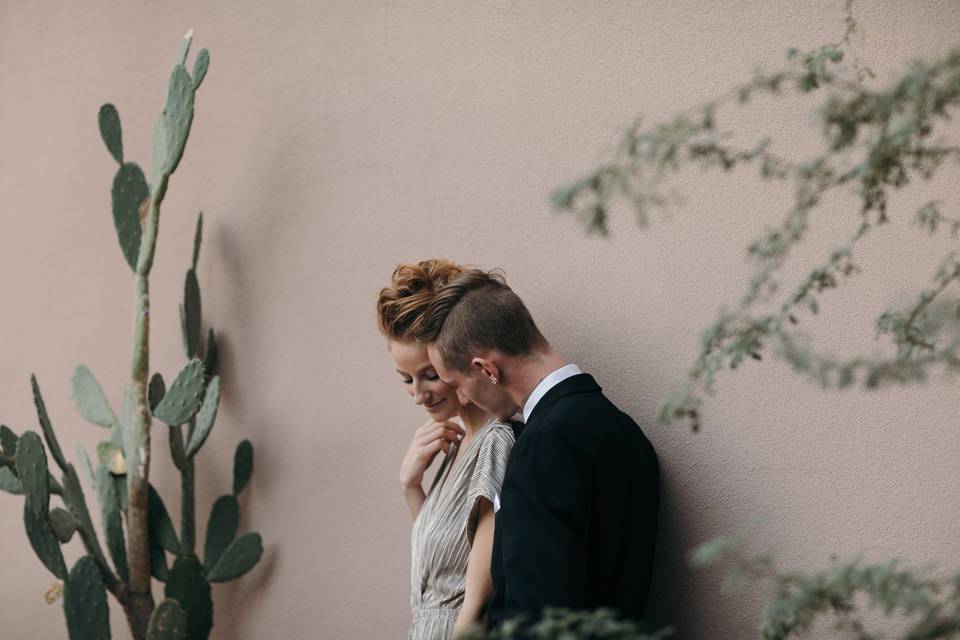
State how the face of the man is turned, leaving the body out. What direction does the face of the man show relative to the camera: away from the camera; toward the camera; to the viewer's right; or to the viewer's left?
to the viewer's left

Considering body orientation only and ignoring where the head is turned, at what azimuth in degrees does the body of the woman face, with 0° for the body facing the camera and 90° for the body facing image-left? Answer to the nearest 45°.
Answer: approximately 45°

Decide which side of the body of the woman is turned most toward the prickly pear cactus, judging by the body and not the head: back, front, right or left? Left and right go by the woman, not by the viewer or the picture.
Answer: right
